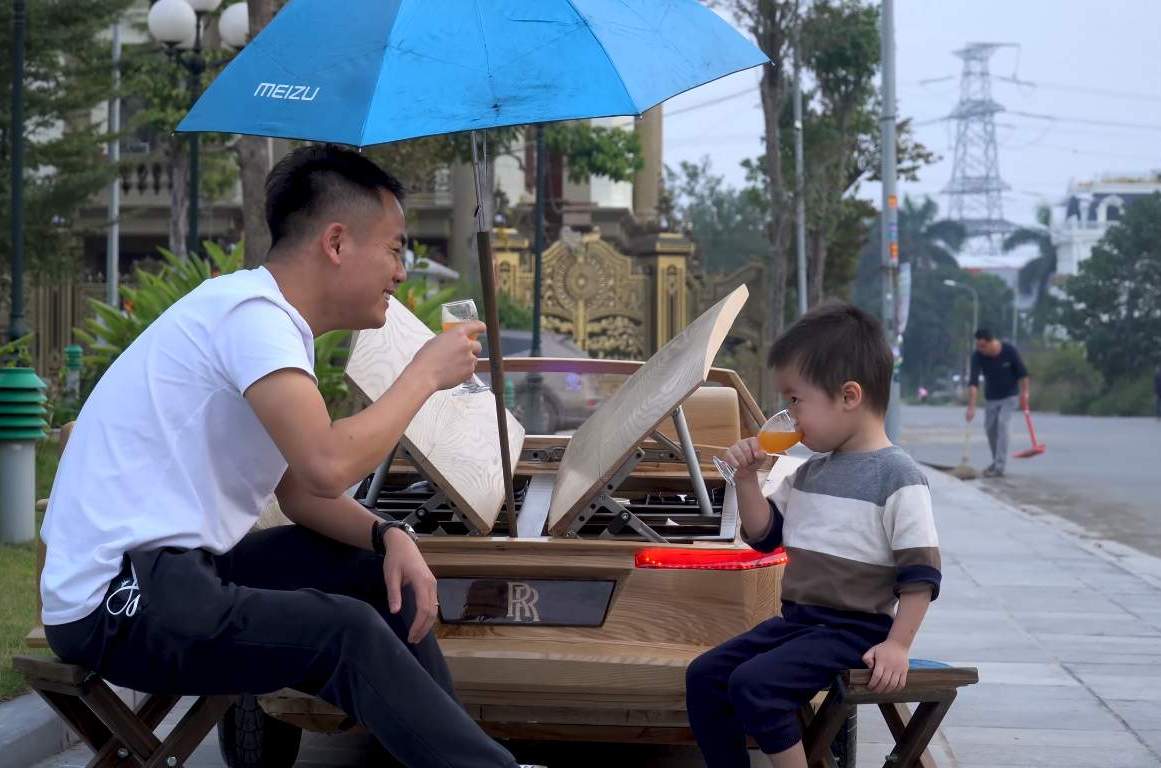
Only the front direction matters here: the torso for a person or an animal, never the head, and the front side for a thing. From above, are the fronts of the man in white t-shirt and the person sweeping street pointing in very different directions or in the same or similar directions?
very different directions

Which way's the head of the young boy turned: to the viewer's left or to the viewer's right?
to the viewer's left

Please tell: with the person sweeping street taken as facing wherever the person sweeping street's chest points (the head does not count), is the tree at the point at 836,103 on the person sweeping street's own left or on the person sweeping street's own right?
on the person sweeping street's own right

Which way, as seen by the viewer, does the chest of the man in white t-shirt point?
to the viewer's right

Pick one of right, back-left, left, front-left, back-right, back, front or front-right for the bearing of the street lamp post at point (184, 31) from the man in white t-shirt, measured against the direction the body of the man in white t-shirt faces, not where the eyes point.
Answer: left

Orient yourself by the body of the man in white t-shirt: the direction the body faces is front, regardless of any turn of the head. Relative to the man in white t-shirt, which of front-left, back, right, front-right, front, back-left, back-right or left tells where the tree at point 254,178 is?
left

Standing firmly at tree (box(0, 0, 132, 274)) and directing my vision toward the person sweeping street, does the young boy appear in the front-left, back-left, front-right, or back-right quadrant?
front-right

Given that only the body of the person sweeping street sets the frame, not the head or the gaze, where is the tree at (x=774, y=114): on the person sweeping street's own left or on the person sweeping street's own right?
on the person sweeping street's own right

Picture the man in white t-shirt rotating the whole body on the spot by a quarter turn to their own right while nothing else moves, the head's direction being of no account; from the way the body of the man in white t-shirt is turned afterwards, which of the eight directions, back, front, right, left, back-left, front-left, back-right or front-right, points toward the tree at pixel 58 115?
back

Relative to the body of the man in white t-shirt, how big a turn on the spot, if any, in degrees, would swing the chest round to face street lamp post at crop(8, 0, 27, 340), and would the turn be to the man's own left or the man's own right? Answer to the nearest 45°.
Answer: approximately 90° to the man's own left

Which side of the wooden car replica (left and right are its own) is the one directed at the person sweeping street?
front

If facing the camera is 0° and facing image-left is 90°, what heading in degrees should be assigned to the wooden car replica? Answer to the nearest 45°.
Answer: approximately 180°

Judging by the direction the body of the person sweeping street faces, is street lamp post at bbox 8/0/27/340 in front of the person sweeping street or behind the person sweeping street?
in front

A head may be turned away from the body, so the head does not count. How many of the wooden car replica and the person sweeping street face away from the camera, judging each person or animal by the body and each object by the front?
1

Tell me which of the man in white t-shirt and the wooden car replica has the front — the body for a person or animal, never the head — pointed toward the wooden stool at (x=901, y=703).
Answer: the man in white t-shirt

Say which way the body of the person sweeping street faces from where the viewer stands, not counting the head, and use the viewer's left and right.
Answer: facing the viewer and to the left of the viewer

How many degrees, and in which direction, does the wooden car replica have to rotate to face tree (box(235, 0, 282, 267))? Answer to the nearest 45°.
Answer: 0° — it already faces it

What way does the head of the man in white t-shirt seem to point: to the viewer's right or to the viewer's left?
to the viewer's right
